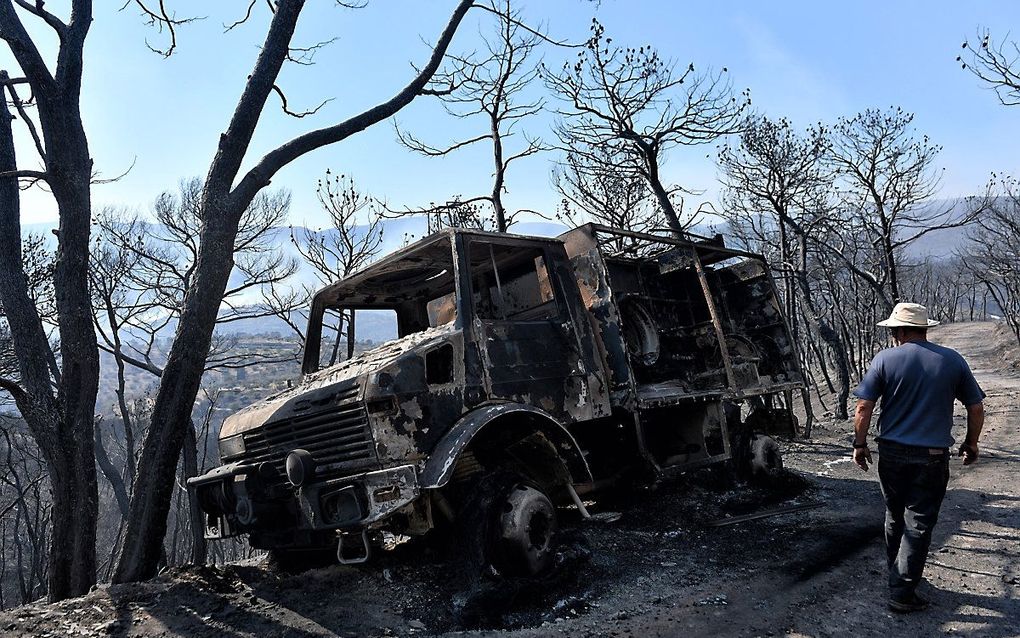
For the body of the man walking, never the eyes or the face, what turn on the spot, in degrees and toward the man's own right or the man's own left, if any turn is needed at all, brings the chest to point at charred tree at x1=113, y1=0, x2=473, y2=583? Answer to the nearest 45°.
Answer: approximately 90° to the man's own left

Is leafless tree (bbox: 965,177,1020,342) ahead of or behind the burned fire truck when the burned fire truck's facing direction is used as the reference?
behind

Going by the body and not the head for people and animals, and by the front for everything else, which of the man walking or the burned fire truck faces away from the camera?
the man walking

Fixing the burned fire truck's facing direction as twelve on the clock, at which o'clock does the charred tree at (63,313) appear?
The charred tree is roughly at 2 o'clock from the burned fire truck.

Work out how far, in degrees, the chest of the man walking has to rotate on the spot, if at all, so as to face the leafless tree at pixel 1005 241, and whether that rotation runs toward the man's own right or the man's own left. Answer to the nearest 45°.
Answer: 0° — they already face it

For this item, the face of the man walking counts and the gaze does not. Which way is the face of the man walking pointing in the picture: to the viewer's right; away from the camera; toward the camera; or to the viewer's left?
away from the camera

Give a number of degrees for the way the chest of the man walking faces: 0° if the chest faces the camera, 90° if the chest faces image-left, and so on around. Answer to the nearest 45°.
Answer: approximately 180°

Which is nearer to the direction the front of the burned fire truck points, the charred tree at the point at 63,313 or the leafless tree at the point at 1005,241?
the charred tree

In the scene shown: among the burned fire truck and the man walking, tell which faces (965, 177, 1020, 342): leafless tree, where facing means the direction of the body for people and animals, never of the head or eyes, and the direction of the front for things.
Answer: the man walking

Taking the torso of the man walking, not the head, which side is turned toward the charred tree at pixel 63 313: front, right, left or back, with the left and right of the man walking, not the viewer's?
left

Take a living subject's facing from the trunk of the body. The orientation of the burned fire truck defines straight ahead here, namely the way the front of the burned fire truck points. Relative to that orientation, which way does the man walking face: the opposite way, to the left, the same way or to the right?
the opposite way

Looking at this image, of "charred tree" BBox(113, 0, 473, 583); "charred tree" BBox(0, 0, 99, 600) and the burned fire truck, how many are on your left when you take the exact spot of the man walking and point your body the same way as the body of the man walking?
3

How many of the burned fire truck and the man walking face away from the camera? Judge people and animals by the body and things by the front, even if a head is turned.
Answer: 1
